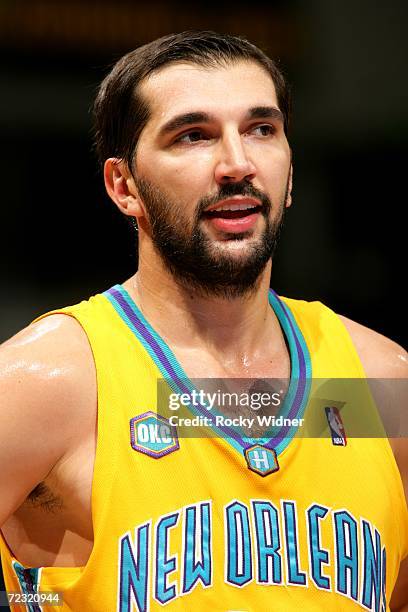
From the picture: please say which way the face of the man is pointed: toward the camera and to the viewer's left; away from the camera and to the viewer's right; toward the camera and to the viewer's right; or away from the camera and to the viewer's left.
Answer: toward the camera and to the viewer's right

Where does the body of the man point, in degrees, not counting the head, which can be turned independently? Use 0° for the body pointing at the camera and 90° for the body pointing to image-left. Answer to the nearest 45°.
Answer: approximately 315°
